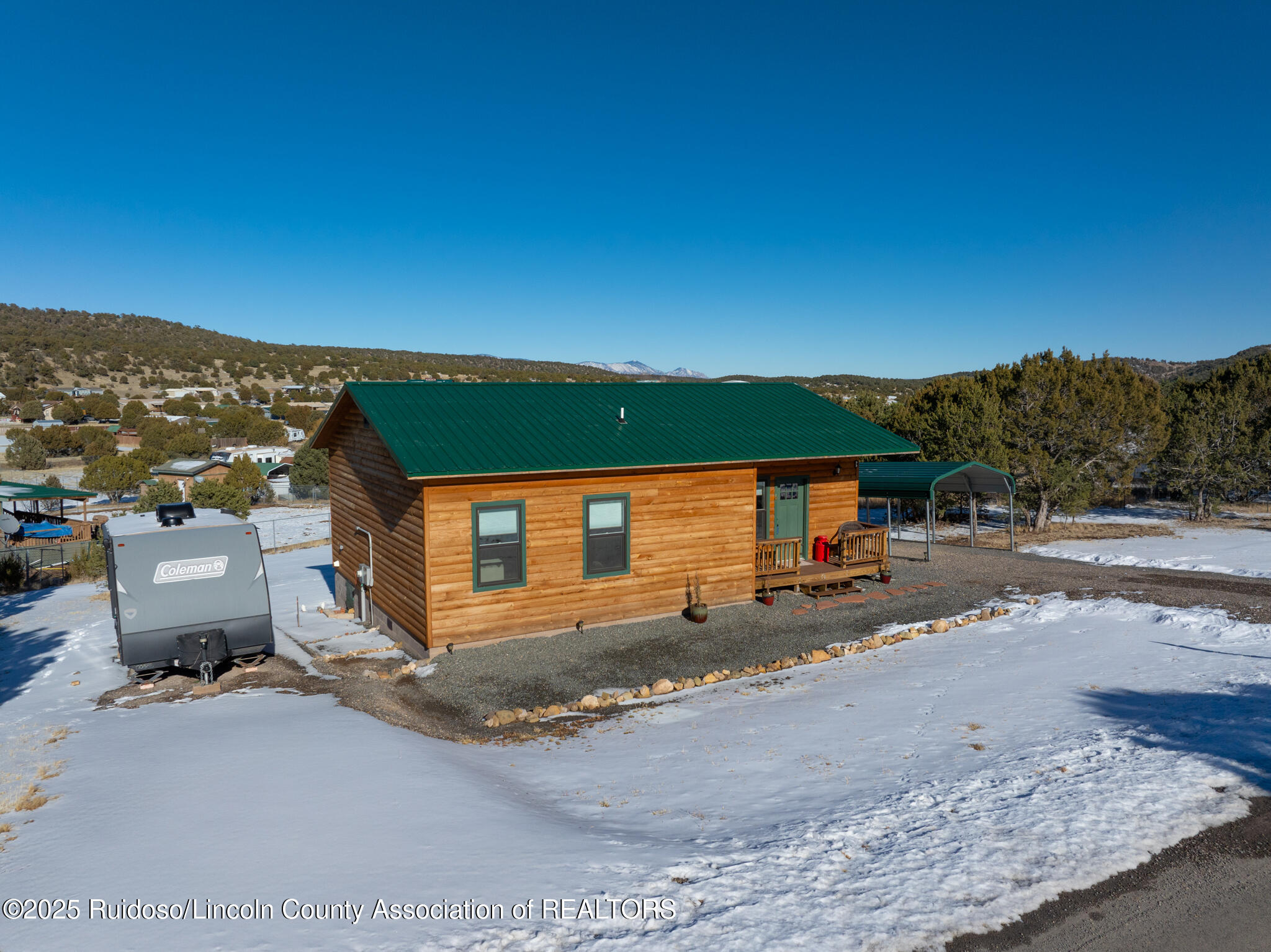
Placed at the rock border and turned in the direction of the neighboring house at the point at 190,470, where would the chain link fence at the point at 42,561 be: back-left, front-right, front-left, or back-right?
front-left

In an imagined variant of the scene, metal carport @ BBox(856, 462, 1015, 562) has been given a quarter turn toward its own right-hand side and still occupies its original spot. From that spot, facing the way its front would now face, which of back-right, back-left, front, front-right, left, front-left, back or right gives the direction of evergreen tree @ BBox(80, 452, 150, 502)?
front-right

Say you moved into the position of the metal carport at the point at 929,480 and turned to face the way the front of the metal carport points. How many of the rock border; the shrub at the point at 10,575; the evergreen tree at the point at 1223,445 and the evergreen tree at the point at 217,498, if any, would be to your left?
1

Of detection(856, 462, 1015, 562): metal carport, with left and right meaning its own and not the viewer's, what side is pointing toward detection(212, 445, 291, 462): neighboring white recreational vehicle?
back

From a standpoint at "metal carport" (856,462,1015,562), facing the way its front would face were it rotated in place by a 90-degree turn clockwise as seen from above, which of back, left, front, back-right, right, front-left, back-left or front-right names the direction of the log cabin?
front

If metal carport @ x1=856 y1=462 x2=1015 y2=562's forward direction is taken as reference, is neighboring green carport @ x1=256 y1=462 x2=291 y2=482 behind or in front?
behind

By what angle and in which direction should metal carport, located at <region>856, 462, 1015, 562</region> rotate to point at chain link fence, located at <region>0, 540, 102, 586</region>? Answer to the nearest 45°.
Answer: approximately 135° to its right

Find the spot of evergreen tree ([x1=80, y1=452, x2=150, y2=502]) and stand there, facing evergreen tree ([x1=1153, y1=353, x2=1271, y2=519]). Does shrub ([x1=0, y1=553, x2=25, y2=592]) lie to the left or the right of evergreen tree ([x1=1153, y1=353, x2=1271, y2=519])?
right

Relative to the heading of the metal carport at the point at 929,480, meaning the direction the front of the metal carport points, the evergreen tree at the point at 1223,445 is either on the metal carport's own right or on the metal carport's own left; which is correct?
on the metal carport's own left

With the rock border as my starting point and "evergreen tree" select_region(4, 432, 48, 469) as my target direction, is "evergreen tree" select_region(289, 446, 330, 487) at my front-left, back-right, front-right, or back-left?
front-right

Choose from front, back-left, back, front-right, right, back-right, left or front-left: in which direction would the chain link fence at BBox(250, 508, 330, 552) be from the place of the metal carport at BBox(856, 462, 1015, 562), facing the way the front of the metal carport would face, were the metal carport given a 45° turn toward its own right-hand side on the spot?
right

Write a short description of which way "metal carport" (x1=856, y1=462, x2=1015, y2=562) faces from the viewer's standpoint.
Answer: facing the viewer and to the right of the viewer

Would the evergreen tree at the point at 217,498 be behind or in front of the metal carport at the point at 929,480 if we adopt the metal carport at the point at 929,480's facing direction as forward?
behind

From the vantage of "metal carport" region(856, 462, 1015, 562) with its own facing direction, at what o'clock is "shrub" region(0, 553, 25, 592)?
The shrub is roughly at 4 o'clock from the metal carport.
